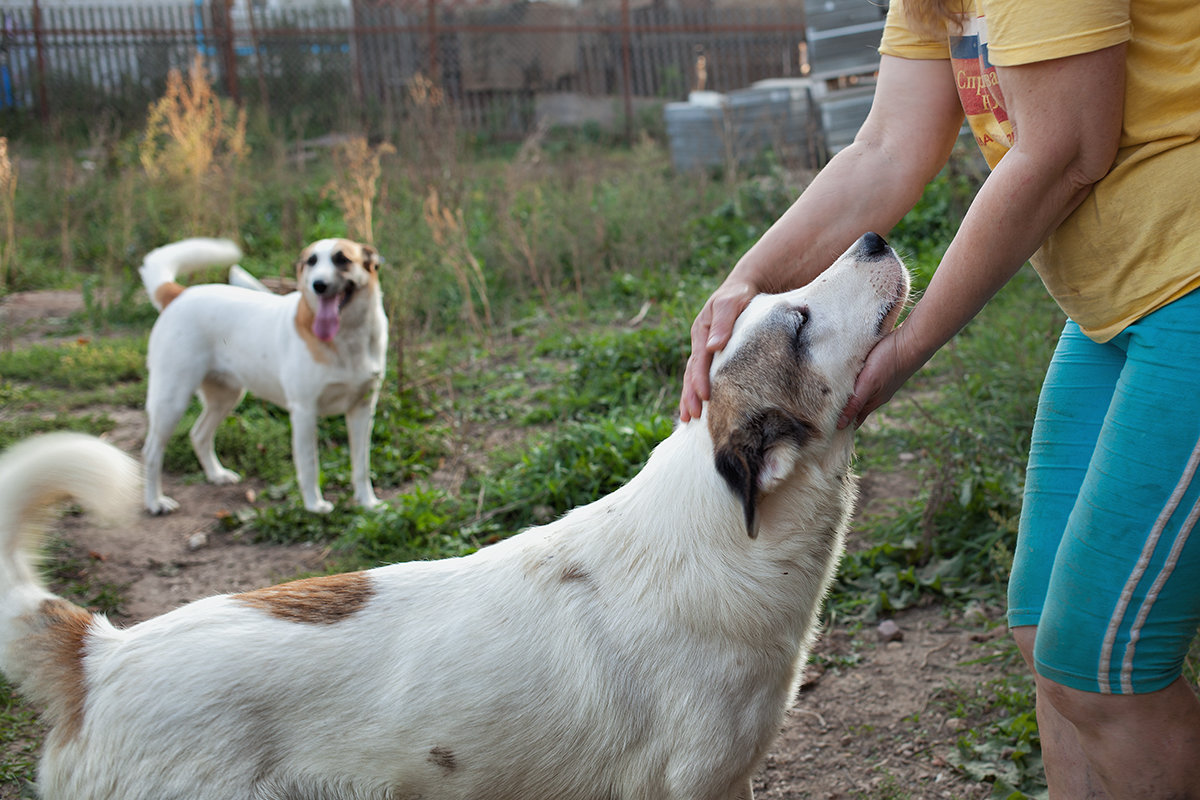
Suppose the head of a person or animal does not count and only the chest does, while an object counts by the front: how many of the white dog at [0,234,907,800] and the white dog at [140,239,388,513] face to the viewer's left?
0

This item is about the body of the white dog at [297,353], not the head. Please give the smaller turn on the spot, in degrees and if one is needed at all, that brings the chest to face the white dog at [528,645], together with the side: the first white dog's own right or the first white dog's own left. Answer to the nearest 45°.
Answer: approximately 45° to the first white dog's own right

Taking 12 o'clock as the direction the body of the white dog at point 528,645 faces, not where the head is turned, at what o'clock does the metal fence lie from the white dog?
The metal fence is roughly at 9 o'clock from the white dog.

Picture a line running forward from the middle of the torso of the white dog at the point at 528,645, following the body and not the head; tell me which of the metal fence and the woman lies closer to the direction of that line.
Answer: the woman

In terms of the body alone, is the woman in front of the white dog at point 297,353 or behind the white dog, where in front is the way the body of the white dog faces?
in front

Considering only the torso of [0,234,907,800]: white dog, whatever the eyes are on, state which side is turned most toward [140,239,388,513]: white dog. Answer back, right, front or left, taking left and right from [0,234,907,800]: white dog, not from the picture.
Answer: left

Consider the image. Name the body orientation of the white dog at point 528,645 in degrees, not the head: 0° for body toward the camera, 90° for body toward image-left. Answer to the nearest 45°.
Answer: approximately 270°

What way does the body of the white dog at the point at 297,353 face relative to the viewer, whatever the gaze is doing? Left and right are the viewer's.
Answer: facing the viewer and to the right of the viewer

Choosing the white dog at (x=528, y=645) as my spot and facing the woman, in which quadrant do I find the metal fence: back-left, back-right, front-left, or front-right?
back-left
